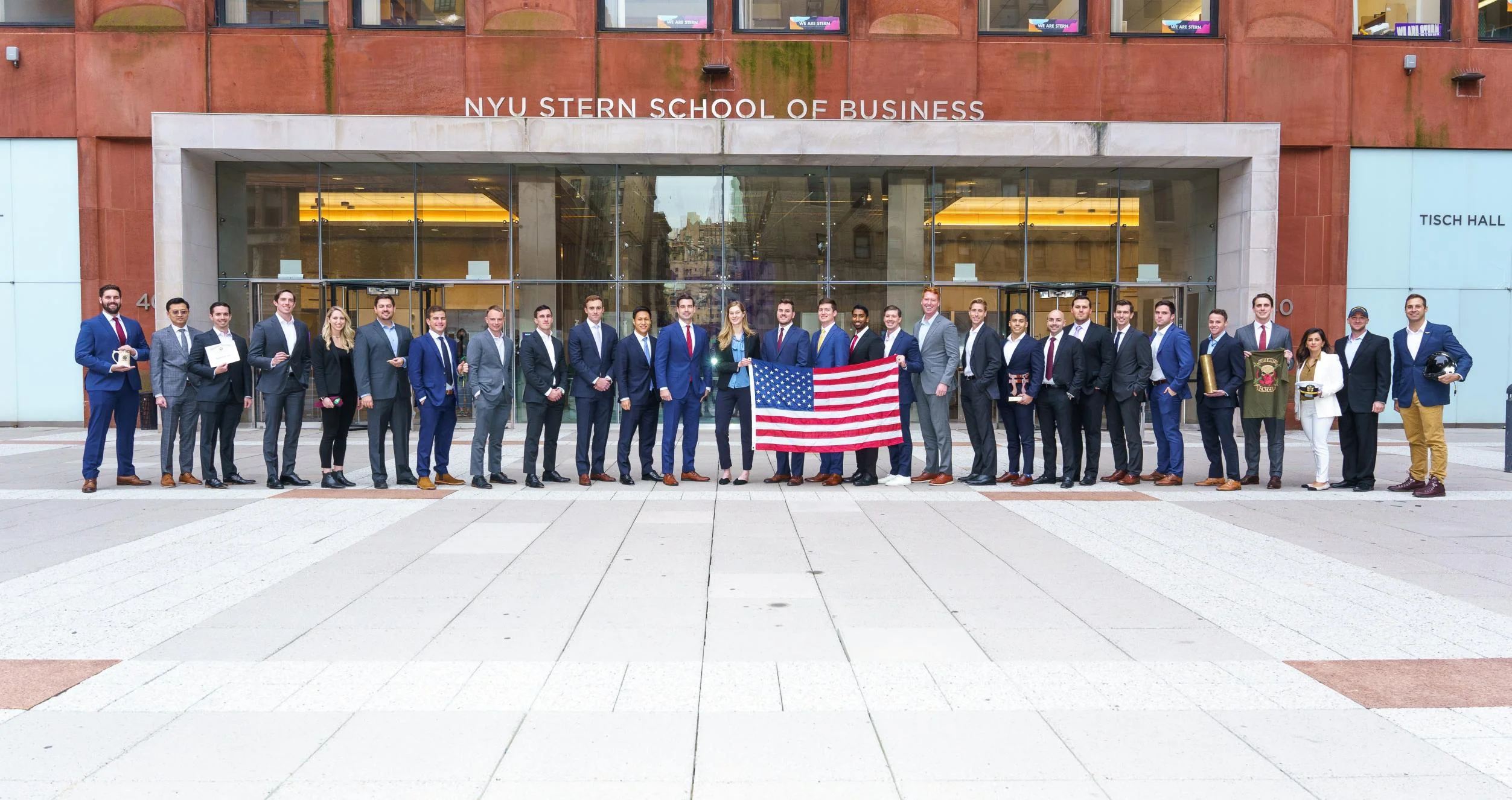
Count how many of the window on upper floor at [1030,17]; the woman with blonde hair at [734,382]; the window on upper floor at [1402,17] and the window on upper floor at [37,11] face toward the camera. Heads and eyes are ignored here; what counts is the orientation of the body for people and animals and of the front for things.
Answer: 4

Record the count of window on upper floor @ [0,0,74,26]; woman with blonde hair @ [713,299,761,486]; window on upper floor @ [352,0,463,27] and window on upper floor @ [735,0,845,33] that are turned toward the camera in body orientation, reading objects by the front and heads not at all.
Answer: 4

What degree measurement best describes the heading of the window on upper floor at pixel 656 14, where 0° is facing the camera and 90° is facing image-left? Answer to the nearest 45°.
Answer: approximately 0°

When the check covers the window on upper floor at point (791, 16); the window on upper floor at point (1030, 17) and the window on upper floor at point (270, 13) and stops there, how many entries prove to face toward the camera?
3

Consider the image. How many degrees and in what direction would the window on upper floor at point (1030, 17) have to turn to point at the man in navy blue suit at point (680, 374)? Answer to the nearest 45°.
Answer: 0° — it already faces them

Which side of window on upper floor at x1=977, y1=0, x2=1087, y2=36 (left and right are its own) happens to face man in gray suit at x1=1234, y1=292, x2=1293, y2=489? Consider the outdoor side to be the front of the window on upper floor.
front

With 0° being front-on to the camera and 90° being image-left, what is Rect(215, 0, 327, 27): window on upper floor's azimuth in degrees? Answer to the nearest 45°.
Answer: approximately 0°

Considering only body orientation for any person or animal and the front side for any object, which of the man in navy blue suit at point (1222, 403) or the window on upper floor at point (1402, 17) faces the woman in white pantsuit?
the window on upper floor

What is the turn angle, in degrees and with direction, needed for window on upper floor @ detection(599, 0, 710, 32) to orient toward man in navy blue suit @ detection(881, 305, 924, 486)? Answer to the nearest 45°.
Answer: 0° — it already faces them

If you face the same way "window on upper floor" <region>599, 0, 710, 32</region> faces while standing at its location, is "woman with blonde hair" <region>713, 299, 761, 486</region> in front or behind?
in front

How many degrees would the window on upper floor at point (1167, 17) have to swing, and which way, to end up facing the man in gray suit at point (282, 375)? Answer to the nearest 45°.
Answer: approximately 45° to its right

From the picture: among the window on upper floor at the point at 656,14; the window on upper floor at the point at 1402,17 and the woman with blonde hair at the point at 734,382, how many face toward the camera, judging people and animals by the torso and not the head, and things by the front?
3

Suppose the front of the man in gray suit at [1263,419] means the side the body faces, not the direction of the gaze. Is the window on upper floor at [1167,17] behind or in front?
behind

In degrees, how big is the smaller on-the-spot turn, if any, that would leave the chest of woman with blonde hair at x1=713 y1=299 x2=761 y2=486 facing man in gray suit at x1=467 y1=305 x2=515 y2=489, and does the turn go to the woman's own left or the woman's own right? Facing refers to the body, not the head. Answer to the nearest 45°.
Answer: approximately 90° to the woman's own right

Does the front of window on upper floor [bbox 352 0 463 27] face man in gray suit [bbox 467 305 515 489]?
yes

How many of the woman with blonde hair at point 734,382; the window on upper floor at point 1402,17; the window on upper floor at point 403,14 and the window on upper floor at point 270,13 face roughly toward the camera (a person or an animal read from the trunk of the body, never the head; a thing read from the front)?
4

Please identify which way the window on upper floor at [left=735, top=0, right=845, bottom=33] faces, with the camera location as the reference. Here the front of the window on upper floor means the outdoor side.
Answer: facing the viewer

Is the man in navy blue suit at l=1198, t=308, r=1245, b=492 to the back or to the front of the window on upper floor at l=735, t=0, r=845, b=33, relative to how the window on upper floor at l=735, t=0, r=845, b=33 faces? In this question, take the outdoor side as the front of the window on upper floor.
to the front
